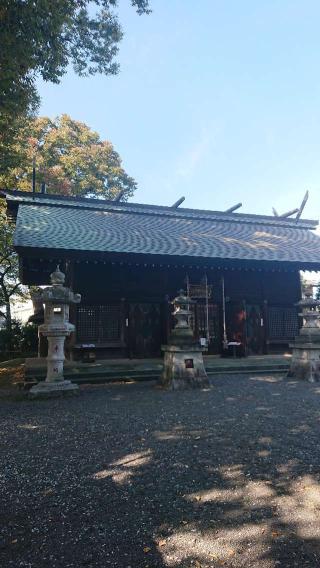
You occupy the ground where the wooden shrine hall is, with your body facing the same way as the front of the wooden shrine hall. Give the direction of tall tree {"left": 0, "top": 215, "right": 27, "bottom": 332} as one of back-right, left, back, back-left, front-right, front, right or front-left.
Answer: back-right

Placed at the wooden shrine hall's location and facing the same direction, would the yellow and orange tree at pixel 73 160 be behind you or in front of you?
behind

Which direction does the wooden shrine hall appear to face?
toward the camera

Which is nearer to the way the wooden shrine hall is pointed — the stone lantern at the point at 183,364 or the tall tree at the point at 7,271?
the stone lantern

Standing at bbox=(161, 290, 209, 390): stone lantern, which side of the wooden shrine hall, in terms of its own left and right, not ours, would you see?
front

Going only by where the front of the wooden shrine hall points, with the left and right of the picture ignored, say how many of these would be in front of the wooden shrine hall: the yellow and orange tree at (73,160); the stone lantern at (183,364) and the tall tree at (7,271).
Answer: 1
